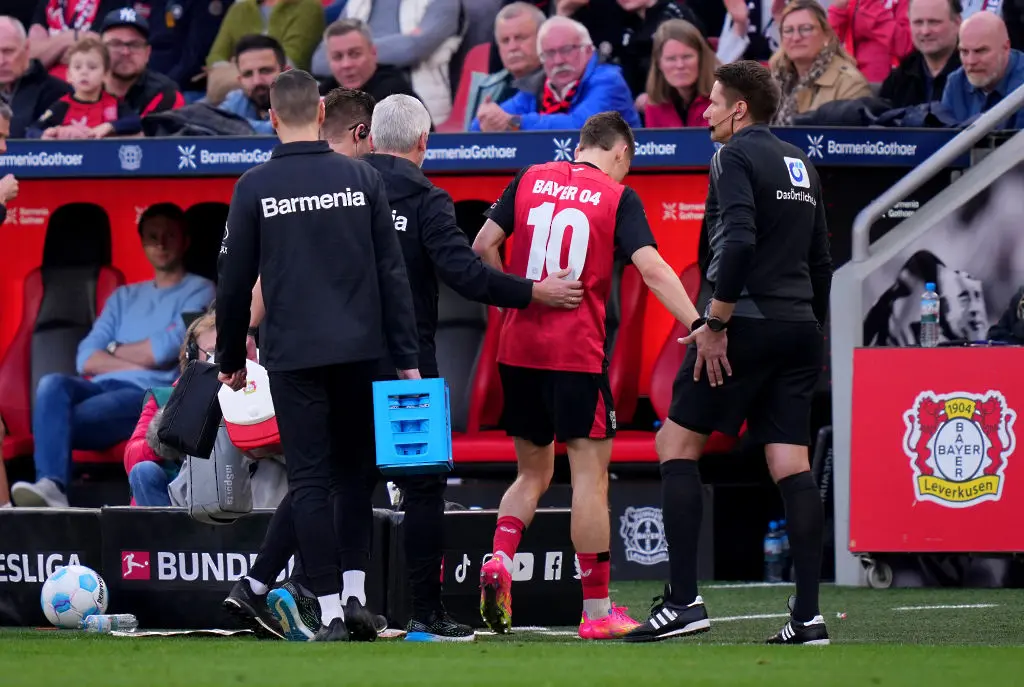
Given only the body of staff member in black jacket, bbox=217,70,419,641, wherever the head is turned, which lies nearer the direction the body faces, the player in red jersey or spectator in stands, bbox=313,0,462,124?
the spectator in stands

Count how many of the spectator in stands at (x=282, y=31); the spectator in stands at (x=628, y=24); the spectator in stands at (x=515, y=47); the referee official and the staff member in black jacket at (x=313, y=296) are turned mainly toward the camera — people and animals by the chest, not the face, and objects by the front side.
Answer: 3

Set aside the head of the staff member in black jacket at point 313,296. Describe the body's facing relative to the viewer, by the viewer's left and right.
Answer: facing away from the viewer

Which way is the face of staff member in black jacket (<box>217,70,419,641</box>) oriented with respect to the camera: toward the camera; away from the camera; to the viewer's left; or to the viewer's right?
away from the camera

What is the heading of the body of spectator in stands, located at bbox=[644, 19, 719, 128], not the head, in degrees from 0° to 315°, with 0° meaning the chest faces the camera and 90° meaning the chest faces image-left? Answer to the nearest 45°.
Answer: approximately 0°

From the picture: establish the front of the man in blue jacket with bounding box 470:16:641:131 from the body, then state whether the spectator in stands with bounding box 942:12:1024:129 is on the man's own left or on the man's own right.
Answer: on the man's own left

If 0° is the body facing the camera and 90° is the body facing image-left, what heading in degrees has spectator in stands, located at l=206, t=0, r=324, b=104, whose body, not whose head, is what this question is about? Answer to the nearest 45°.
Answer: approximately 0°

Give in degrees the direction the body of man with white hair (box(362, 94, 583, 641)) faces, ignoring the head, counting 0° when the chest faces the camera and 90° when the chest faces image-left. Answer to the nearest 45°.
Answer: approximately 225°

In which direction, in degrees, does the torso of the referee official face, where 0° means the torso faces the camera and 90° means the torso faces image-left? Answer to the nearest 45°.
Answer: approximately 135°

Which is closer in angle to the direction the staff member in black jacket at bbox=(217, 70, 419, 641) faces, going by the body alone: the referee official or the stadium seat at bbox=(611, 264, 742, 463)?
the stadium seat

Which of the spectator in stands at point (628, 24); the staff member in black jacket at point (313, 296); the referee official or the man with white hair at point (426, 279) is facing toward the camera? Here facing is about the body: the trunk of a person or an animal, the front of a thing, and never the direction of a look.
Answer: the spectator in stands

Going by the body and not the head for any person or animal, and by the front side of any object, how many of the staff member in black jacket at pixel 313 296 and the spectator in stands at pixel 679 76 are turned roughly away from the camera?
1

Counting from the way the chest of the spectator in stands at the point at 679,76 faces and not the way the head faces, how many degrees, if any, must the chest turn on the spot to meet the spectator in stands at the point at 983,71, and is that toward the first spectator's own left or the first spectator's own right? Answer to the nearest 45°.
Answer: approximately 90° to the first spectator's own left

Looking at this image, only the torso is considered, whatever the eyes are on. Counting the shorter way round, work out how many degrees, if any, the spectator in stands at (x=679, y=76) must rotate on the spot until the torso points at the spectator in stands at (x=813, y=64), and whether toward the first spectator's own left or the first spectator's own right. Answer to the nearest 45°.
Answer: approximately 90° to the first spectator's own left

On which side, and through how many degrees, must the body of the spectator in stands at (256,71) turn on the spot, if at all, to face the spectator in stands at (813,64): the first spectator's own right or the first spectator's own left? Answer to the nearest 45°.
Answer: approximately 45° to the first spectator's own left
